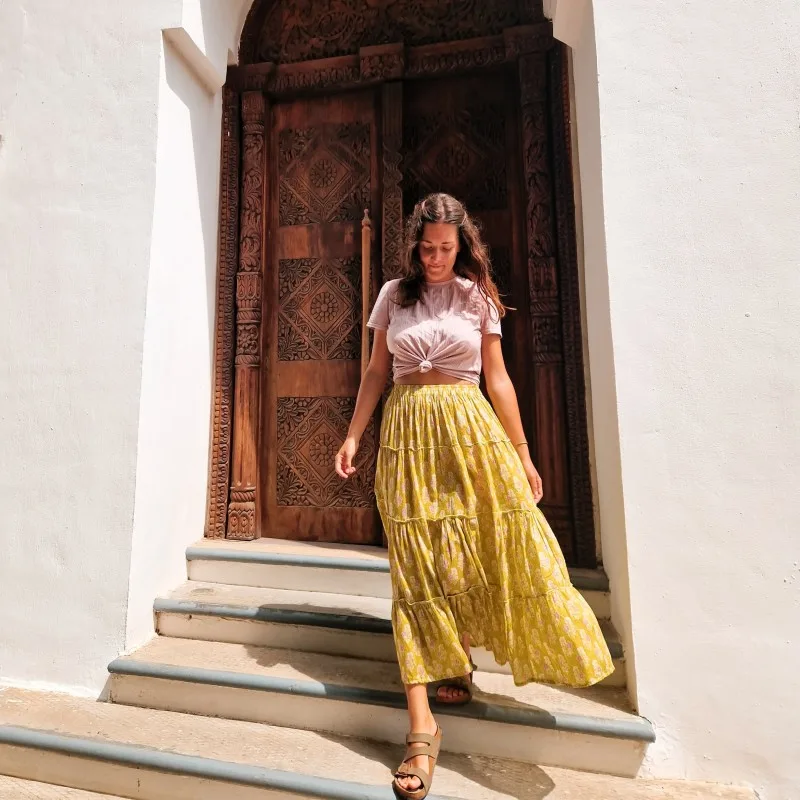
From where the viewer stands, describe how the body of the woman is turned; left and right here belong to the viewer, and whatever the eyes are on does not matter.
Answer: facing the viewer

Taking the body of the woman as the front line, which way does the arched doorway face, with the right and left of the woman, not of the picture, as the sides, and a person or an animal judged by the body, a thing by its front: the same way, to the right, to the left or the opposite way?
the same way

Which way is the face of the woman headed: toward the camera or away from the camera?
toward the camera

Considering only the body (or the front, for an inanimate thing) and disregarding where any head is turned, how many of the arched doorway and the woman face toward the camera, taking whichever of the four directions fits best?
2
